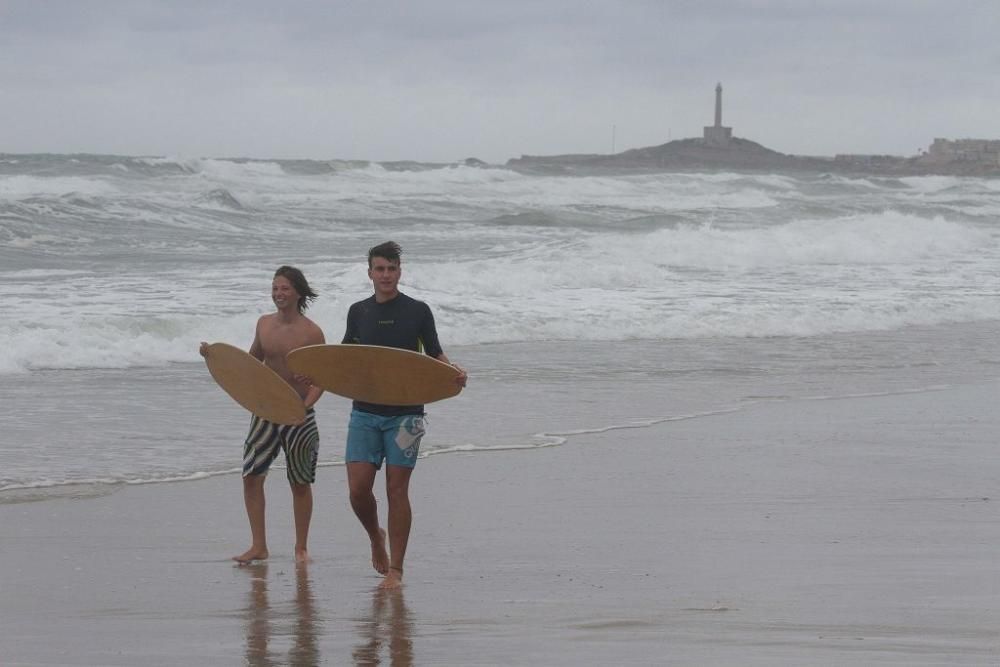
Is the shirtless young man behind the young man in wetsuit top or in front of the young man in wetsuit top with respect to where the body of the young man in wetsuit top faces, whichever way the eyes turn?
behind

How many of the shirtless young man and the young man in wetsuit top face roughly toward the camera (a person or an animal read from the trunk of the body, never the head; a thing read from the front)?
2

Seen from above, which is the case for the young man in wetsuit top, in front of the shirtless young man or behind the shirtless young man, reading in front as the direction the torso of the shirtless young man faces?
in front

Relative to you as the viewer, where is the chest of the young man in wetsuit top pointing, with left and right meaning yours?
facing the viewer
